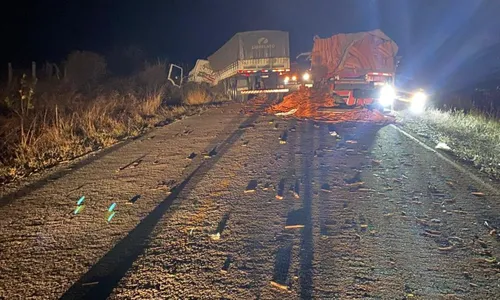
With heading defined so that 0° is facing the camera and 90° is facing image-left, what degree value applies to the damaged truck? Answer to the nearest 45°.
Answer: approximately 135°

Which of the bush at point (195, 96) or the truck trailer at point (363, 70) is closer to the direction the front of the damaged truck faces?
the bush

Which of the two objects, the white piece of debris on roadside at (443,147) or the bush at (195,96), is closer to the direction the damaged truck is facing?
the bush

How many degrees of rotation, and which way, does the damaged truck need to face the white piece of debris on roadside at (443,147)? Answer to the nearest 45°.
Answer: approximately 135° to its left

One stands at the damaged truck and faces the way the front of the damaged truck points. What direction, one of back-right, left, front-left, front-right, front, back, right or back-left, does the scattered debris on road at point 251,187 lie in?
back-left

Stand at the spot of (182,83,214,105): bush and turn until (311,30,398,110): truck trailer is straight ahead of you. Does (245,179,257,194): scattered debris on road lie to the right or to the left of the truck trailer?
right
